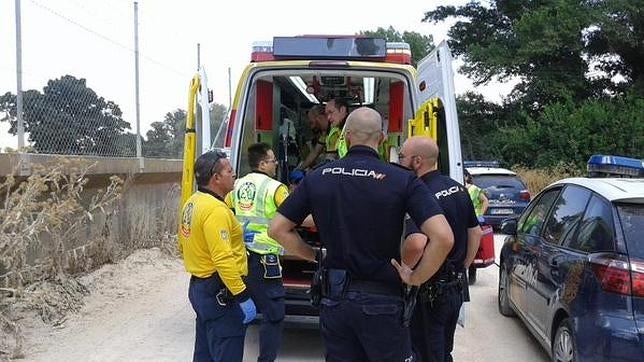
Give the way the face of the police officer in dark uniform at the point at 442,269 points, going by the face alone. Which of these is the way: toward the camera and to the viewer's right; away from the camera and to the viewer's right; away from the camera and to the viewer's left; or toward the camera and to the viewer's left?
away from the camera and to the viewer's left

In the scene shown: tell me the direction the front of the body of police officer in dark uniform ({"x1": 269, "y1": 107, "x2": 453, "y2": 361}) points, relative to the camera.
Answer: away from the camera

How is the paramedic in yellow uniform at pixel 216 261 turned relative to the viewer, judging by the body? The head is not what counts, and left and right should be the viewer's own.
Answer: facing away from the viewer and to the right of the viewer

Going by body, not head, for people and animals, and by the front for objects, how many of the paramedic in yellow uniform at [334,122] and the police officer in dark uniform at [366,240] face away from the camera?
1

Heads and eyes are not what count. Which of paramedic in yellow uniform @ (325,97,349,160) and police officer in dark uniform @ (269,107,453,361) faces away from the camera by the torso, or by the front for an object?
the police officer in dark uniform

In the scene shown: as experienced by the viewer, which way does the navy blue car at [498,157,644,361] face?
facing away from the viewer and to the left of the viewer

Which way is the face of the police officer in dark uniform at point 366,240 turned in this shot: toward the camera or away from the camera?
away from the camera

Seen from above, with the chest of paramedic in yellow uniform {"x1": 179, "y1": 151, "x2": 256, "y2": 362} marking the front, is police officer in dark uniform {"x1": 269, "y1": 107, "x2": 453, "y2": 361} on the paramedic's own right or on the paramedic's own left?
on the paramedic's own right
